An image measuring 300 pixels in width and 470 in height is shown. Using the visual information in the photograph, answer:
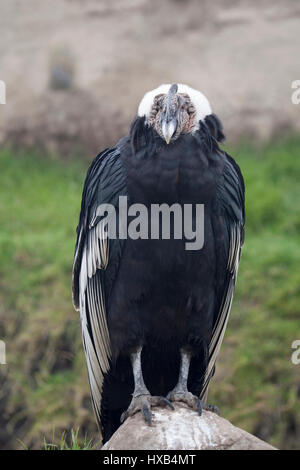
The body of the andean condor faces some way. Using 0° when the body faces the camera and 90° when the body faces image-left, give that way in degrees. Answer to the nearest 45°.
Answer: approximately 0°
